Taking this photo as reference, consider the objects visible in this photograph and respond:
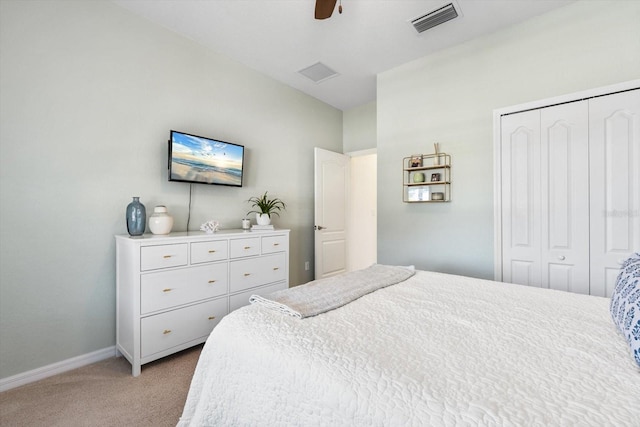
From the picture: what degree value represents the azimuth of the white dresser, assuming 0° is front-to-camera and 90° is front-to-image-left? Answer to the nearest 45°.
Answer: approximately 315°

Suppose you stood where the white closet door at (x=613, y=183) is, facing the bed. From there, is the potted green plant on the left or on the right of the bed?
right

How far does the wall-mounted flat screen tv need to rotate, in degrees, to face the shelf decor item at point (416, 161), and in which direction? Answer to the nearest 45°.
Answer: approximately 45° to its left

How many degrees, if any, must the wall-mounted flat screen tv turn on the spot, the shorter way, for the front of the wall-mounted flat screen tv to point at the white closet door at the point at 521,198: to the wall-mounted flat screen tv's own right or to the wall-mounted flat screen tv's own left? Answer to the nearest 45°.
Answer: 0° — it already faces it

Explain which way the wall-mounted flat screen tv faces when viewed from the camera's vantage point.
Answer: facing the viewer and to the right of the viewer

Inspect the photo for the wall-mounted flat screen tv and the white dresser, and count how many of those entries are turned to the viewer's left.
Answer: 0

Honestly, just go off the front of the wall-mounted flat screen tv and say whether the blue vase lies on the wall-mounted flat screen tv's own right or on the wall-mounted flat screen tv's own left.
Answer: on the wall-mounted flat screen tv's own right

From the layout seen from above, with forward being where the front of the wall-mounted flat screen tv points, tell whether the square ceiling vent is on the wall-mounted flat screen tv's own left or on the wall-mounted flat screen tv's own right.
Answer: on the wall-mounted flat screen tv's own left

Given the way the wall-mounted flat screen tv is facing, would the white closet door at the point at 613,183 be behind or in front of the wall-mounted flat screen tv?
in front

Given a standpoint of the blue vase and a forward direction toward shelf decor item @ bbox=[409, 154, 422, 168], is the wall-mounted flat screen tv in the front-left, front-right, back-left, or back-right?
front-left

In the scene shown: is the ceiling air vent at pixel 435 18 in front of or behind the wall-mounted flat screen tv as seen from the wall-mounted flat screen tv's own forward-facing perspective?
in front

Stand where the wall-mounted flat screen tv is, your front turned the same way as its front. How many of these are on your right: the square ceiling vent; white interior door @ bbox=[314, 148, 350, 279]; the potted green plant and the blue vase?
1

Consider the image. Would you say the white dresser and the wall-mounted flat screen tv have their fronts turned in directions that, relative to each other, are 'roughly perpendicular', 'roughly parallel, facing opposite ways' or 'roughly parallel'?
roughly parallel
